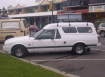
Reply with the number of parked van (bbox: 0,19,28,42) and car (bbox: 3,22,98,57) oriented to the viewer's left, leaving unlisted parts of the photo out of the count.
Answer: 2

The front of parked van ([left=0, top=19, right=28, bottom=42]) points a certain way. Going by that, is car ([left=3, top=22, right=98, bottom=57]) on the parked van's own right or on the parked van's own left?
on the parked van's own left

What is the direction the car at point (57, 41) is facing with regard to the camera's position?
facing to the left of the viewer

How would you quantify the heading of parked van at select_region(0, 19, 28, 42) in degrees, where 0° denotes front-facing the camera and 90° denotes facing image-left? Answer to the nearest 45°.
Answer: approximately 90°

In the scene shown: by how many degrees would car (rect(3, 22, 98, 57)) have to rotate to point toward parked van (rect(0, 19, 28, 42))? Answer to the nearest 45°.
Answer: approximately 45° to its right
